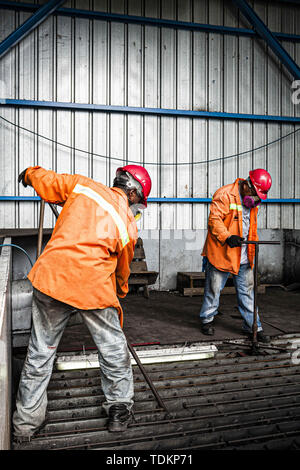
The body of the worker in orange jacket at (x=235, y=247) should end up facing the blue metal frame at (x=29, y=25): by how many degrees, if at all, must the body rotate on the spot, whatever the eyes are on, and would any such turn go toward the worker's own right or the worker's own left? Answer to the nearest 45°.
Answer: approximately 180°

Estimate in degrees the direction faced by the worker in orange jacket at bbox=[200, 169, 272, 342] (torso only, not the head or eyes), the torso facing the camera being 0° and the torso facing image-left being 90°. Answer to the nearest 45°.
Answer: approximately 315°

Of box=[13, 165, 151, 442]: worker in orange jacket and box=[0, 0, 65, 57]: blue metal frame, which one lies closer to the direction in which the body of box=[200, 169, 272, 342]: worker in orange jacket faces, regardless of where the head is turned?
the worker in orange jacket

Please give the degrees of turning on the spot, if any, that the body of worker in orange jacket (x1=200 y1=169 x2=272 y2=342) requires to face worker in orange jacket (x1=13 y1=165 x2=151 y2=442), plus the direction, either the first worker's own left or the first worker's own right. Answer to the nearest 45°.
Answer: approximately 90° to the first worker's own right

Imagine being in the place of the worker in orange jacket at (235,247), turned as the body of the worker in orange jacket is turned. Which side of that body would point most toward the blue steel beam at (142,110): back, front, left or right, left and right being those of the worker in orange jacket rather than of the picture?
back

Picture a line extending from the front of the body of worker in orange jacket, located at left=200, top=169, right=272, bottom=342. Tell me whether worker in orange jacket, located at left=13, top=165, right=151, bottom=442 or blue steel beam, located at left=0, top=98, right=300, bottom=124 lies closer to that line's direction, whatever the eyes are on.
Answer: the worker in orange jacket

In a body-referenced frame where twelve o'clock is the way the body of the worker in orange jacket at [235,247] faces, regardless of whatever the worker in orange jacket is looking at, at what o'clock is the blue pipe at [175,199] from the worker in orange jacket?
The blue pipe is roughly at 7 o'clock from the worker in orange jacket.

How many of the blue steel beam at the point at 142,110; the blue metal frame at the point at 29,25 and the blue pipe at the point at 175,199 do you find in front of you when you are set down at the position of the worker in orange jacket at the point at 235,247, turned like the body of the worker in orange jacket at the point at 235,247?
0

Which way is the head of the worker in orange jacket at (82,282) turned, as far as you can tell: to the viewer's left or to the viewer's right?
to the viewer's right
